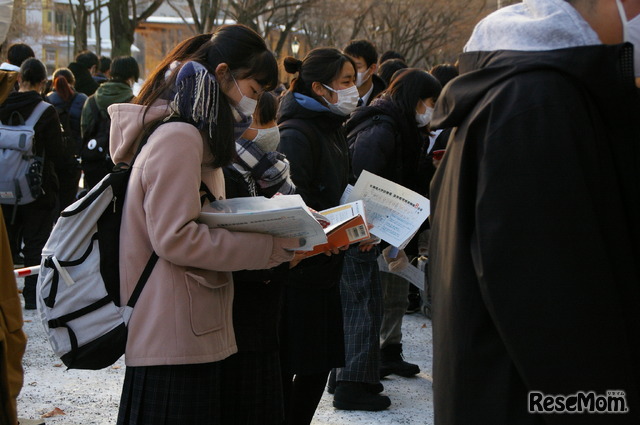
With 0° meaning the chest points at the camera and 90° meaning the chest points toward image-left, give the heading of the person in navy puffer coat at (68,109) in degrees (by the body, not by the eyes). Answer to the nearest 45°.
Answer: approximately 180°

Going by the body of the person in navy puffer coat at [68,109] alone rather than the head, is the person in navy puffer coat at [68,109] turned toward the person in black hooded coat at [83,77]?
yes

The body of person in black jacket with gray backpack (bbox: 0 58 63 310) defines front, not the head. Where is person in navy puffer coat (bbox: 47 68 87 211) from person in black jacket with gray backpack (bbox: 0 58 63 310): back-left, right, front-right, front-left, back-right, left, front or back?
front-left

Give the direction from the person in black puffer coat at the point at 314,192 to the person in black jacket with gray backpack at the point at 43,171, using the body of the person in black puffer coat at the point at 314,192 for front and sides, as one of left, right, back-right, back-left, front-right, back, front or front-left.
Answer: back-left

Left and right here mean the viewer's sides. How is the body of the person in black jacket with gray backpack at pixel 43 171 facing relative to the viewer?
facing away from the viewer and to the right of the viewer

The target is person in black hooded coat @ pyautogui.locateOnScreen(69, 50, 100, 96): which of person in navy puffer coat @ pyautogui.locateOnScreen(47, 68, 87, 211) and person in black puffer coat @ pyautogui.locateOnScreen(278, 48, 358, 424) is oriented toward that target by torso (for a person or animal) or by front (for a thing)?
person in navy puffer coat @ pyautogui.locateOnScreen(47, 68, 87, 211)

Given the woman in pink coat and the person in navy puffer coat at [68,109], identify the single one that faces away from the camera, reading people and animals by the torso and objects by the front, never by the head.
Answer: the person in navy puffer coat

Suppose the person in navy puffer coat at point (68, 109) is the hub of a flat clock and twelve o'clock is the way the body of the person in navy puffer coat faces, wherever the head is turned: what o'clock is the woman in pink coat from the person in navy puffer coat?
The woman in pink coat is roughly at 6 o'clock from the person in navy puffer coat.

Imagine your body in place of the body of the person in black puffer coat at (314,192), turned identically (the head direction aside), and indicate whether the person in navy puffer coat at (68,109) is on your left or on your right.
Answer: on your left

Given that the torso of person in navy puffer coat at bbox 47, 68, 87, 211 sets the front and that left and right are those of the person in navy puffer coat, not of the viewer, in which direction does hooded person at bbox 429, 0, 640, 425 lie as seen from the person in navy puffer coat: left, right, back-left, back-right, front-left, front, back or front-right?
back

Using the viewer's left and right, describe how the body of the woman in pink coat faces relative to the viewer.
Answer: facing to the right of the viewer

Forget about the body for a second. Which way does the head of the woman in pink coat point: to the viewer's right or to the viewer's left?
to the viewer's right

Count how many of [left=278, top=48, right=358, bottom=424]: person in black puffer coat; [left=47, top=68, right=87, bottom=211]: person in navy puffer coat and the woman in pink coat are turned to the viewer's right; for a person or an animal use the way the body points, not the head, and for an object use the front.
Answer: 2

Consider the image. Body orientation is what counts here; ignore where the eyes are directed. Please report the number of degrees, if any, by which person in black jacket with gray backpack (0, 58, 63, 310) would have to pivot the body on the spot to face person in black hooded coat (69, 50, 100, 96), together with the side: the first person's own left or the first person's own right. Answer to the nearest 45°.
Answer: approximately 45° to the first person's own left

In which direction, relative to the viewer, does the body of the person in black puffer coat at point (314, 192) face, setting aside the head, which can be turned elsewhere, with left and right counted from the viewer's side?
facing to the right of the viewer
